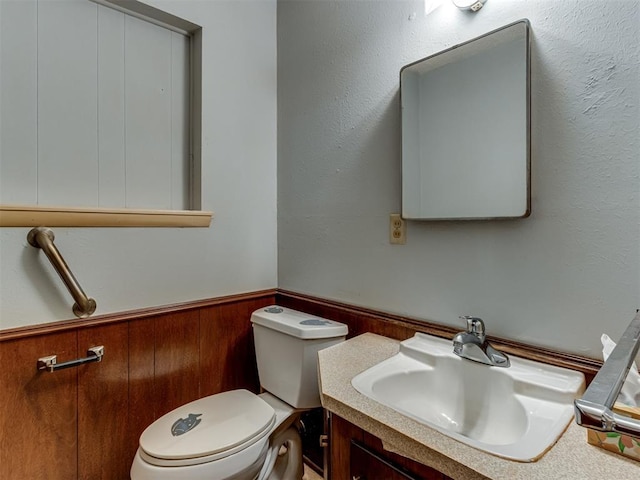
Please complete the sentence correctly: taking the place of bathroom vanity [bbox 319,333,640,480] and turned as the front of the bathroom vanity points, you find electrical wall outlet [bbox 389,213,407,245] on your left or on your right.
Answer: on your right

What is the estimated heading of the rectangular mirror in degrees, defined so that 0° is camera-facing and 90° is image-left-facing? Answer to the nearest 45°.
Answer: approximately 45°

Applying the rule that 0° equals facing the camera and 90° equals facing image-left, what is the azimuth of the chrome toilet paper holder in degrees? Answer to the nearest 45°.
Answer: approximately 315°

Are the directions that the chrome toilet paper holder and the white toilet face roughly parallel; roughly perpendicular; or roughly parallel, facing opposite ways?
roughly perpendicular

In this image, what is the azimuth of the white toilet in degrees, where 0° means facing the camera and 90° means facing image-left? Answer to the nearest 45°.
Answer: approximately 45°

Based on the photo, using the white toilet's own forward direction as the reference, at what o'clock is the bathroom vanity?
The bathroom vanity is roughly at 10 o'clock from the white toilet.
